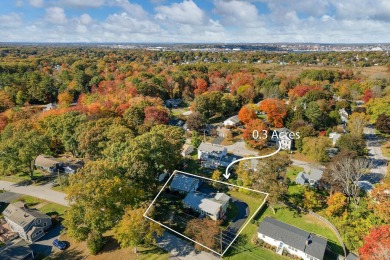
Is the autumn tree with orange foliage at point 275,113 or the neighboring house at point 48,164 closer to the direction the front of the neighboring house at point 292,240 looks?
the neighboring house

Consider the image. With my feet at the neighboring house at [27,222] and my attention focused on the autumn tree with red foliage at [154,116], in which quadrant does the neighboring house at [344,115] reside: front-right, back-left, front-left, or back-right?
front-right

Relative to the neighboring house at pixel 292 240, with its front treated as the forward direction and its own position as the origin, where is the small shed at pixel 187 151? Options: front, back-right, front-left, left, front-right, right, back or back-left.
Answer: right

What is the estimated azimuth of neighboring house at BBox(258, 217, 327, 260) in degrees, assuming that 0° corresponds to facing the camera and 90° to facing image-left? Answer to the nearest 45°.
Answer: approximately 45°

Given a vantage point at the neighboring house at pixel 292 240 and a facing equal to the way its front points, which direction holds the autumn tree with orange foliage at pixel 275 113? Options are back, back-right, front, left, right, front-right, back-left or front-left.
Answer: back-right

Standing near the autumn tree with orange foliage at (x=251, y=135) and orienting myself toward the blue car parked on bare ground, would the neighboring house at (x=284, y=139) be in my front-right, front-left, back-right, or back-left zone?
back-left

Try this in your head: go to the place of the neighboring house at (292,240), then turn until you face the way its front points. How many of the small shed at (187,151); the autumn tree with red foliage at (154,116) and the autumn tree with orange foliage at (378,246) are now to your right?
2

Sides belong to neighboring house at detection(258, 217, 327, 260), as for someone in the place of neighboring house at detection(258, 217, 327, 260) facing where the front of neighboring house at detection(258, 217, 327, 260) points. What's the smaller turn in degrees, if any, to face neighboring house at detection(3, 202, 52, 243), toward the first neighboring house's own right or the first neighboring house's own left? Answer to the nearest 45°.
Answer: approximately 45° to the first neighboring house's own right

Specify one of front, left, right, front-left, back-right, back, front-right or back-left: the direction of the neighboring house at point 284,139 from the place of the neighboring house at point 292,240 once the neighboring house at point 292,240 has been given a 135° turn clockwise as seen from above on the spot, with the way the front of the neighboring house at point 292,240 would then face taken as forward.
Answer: front

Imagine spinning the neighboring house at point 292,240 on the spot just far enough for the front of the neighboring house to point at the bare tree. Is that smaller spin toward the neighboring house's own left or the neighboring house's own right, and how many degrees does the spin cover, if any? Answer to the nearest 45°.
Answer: approximately 180°

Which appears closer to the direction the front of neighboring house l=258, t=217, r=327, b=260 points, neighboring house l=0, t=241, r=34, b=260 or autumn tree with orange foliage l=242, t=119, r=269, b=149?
the neighboring house

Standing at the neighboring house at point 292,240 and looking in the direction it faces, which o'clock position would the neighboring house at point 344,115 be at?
the neighboring house at point 344,115 is roughly at 5 o'clock from the neighboring house at point 292,240.

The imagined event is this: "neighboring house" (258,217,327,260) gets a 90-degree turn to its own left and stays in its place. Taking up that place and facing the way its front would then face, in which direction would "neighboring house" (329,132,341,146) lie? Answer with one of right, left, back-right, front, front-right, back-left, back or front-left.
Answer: back-left

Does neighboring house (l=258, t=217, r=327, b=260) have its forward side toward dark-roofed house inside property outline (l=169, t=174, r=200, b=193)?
no

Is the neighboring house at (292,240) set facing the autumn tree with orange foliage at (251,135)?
no

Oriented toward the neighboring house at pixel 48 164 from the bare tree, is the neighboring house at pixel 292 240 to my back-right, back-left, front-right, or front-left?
front-left

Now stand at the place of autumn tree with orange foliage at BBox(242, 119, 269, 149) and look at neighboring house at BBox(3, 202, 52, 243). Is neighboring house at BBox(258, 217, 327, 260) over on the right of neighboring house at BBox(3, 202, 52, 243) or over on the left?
left

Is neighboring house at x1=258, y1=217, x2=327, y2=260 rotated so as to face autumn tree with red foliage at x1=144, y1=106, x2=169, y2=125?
no

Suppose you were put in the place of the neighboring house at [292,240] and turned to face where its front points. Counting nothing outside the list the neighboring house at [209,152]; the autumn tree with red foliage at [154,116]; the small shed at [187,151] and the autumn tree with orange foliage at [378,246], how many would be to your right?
3

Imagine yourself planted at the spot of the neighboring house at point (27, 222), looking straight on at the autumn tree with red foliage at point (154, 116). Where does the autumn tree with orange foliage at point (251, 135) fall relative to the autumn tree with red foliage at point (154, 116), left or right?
right

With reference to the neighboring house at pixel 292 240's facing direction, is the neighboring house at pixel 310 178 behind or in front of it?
behind
